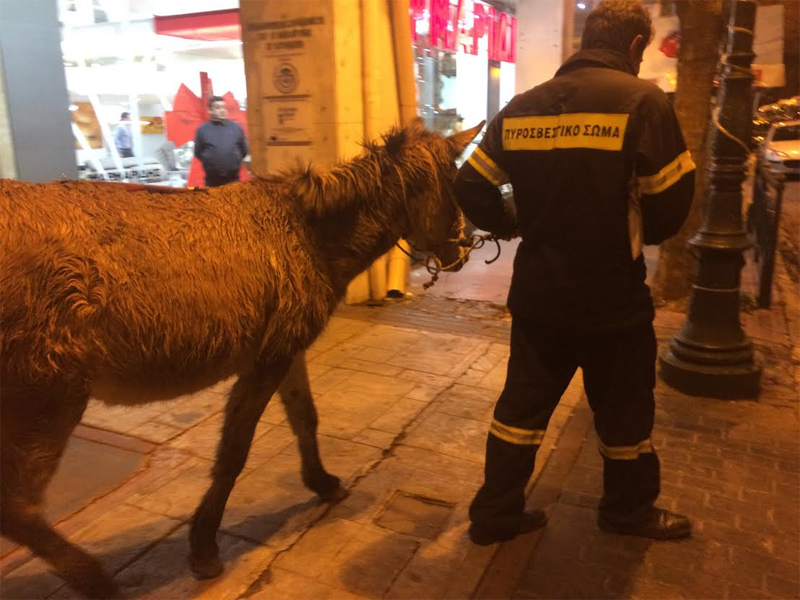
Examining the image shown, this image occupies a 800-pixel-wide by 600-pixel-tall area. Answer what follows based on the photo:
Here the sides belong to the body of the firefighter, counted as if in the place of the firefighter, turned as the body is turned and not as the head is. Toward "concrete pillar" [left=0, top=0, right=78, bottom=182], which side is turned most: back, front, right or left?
left

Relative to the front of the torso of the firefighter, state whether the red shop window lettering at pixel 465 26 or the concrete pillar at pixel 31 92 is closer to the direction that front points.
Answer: the red shop window lettering

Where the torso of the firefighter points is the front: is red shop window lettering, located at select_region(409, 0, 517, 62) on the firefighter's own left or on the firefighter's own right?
on the firefighter's own left

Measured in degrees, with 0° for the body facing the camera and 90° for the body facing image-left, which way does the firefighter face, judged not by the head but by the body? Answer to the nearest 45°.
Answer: approximately 225°

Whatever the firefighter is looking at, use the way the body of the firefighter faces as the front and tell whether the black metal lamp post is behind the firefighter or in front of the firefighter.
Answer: in front

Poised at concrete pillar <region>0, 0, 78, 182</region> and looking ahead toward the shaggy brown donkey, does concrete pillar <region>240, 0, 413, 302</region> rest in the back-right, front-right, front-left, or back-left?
front-left

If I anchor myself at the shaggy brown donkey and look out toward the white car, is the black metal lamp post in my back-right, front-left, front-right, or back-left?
front-right

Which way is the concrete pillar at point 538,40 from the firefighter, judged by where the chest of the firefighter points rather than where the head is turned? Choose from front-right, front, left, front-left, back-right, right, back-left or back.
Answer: front-left

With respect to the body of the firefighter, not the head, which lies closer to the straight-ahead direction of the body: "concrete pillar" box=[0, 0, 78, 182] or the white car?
the white car

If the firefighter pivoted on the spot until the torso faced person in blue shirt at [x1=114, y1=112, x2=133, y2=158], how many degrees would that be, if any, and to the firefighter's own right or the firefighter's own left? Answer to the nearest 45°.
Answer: approximately 90° to the firefighter's own left
